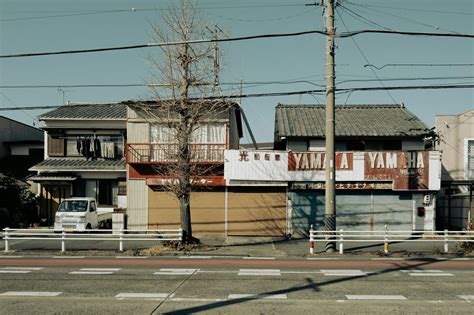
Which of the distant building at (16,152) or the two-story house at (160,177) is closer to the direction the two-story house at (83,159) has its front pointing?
the two-story house

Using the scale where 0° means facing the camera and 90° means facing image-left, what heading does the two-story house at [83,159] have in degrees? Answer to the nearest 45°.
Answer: approximately 0°

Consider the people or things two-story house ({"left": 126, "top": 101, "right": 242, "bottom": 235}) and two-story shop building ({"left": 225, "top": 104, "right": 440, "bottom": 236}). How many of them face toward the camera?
2

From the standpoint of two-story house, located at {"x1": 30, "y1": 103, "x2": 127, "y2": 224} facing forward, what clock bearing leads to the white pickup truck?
The white pickup truck is roughly at 12 o'clock from the two-story house.

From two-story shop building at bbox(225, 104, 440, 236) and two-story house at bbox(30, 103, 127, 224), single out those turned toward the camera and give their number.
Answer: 2
